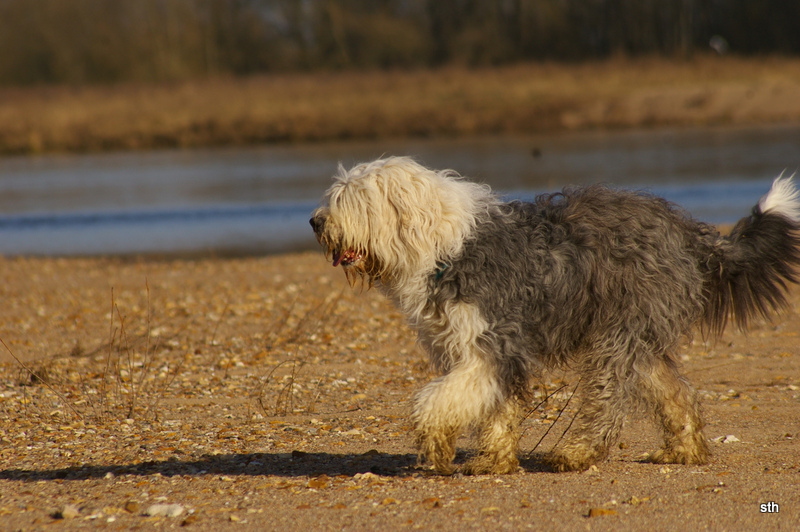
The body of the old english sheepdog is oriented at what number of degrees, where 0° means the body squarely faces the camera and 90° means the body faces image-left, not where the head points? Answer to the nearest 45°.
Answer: approximately 90°
